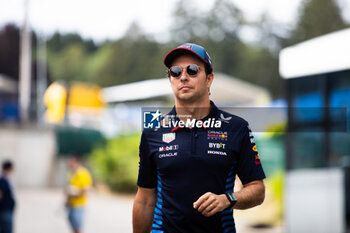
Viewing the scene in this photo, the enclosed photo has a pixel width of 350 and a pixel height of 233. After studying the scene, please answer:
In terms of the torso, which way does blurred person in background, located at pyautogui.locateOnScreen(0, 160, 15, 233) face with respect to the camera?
to the viewer's right

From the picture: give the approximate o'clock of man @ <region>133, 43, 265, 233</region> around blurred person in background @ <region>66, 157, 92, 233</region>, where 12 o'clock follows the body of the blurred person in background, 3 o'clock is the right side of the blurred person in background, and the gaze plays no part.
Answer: The man is roughly at 9 o'clock from the blurred person in background.

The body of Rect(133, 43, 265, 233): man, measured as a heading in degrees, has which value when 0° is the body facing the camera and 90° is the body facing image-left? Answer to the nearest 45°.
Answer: approximately 0°

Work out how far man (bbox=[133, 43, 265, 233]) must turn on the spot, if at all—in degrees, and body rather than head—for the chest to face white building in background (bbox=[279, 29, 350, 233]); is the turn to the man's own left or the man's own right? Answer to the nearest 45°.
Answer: approximately 180°

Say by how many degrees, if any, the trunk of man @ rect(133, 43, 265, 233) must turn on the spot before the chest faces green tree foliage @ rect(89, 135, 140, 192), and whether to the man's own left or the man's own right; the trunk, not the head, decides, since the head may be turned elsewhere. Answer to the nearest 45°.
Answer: approximately 180°

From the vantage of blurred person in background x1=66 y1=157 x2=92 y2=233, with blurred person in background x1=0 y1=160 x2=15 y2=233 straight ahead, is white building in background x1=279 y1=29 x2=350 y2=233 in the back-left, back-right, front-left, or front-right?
back-left

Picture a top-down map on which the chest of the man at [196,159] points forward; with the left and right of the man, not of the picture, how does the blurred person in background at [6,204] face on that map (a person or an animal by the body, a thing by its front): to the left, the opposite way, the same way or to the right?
to the left
